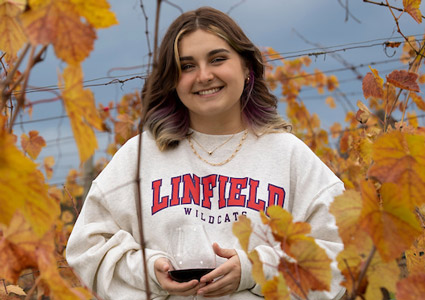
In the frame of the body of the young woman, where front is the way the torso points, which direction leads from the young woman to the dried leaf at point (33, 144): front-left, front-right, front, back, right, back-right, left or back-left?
back-right

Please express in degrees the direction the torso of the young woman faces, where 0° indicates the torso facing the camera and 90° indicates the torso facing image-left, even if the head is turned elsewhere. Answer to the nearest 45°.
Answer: approximately 0°

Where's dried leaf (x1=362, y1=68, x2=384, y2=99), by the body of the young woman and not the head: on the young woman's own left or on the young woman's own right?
on the young woman's own left

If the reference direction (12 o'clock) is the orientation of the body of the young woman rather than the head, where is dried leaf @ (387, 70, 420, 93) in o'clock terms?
The dried leaf is roughly at 9 o'clock from the young woman.

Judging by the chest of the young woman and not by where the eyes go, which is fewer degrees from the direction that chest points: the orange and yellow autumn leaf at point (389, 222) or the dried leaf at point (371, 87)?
the orange and yellow autumn leaf

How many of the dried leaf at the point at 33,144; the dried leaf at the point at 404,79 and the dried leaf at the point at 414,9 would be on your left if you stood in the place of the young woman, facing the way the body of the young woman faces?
2

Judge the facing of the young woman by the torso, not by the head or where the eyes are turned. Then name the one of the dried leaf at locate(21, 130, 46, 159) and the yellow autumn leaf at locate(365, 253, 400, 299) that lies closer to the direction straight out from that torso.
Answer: the yellow autumn leaf

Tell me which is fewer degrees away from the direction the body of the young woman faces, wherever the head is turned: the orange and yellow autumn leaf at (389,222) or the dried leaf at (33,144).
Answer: the orange and yellow autumn leaf
